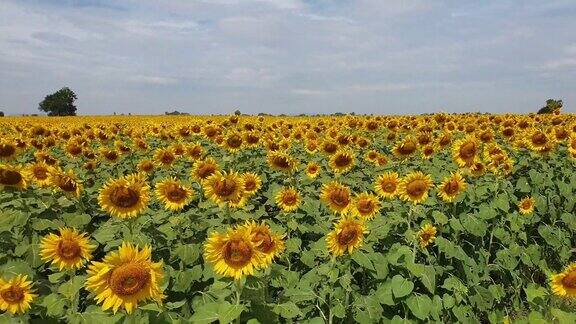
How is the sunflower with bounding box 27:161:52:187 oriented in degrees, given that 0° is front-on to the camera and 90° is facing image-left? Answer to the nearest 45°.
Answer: approximately 0°

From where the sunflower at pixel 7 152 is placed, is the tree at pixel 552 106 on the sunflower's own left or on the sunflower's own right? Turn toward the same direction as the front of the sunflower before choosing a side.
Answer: on the sunflower's own left

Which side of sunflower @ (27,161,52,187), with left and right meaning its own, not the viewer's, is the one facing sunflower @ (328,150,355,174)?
left

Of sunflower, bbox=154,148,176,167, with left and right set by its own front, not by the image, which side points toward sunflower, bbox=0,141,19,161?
right

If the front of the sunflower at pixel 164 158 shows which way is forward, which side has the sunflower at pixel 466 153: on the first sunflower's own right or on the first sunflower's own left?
on the first sunflower's own left

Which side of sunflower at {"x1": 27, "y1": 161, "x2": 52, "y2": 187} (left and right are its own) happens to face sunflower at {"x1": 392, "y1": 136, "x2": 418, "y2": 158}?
left

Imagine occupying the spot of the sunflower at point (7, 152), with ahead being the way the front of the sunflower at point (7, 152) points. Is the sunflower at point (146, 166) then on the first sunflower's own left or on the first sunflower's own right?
on the first sunflower's own left
